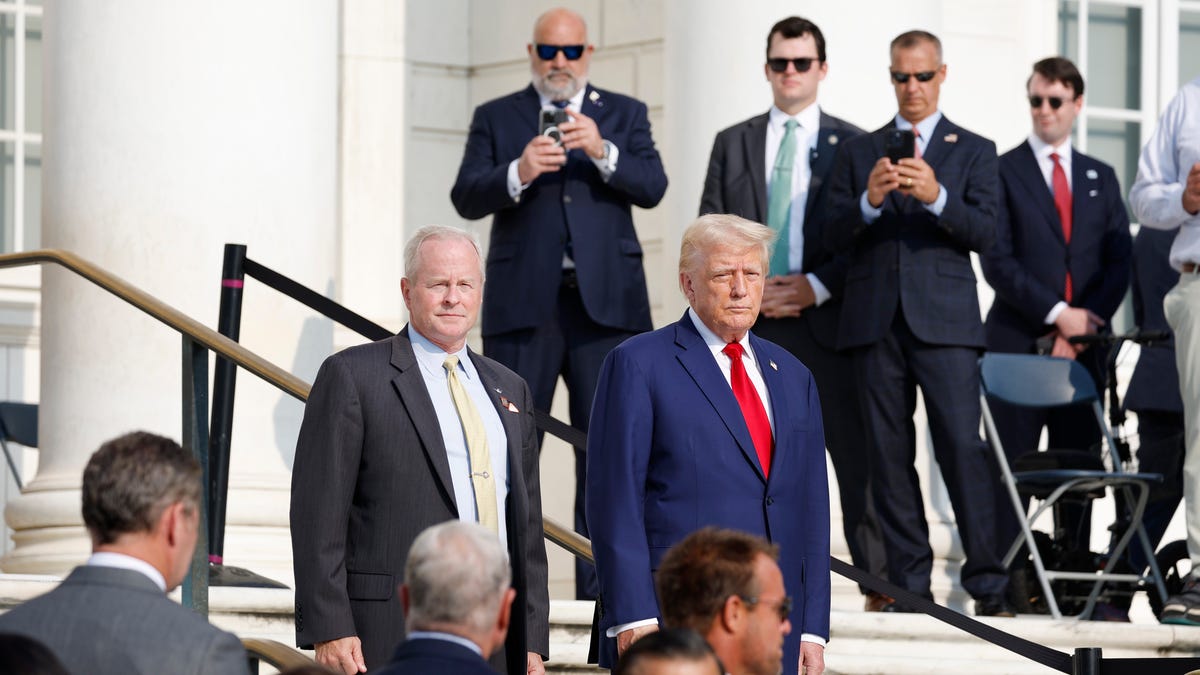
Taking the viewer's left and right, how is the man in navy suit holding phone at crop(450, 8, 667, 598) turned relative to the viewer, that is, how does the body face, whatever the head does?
facing the viewer

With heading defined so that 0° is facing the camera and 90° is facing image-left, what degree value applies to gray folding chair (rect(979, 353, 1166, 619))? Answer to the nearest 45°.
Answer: approximately 315°

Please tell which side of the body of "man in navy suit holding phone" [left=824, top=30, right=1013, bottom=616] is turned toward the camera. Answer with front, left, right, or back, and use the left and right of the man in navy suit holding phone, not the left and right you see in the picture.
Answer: front

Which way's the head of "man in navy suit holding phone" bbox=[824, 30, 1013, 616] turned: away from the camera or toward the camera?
toward the camera

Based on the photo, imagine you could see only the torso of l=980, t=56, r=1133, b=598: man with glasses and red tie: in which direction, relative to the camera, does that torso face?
toward the camera

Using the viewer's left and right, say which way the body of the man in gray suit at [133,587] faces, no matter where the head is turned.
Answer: facing away from the viewer and to the right of the viewer

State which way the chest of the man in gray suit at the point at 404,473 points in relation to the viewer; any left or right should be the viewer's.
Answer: facing the viewer and to the right of the viewer

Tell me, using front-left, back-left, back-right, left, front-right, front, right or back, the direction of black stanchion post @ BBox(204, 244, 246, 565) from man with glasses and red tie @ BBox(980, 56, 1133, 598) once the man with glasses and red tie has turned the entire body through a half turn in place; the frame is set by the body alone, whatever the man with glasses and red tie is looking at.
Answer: back-left

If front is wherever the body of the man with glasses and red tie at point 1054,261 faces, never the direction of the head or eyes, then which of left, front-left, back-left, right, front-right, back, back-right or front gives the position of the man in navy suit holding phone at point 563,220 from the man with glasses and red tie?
front-right

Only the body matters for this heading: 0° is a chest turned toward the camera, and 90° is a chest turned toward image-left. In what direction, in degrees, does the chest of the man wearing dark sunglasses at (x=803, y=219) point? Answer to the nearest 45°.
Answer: approximately 0°

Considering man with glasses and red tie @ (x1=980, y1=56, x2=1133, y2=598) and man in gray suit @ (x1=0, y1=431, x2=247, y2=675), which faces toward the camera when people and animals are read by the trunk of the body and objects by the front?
the man with glasses and red tie

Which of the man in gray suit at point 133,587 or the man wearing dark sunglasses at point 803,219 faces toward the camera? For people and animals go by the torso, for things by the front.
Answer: the man wearing dark sunglasses

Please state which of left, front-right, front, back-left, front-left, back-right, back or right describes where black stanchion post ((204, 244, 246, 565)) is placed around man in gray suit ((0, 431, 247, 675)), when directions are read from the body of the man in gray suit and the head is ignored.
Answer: front-left

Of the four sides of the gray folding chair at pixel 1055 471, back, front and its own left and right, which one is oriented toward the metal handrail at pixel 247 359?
right

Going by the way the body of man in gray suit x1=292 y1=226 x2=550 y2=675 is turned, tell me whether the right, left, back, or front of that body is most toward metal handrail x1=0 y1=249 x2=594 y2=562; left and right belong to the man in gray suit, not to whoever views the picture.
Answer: back
